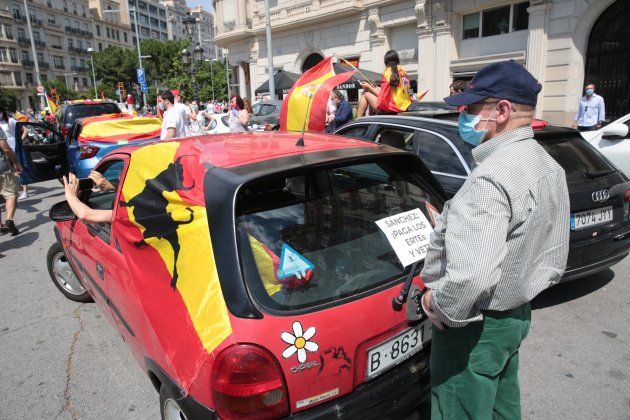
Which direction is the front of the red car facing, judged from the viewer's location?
facing away from the viewer and to the left of the viewer

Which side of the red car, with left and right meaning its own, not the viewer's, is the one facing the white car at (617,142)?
right

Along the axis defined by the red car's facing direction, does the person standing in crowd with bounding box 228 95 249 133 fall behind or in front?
in front

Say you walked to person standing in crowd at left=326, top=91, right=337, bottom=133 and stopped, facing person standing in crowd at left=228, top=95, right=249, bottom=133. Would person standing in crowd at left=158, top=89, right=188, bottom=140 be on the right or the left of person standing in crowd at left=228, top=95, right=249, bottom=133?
left
